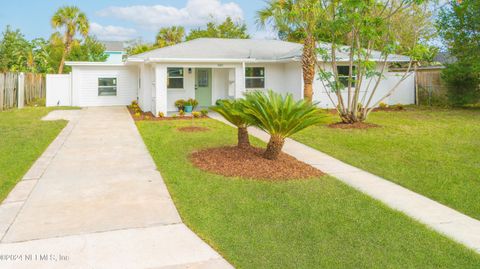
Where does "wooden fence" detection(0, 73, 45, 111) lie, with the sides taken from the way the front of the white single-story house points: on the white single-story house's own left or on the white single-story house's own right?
on the white single-story house's own right

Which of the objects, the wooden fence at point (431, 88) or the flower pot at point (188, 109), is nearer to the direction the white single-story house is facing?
the flower pot

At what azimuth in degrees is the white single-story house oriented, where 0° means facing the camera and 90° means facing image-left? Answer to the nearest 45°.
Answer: approximately 0°

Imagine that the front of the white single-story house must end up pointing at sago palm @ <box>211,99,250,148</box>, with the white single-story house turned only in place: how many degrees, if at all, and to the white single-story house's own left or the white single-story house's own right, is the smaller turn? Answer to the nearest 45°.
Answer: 0° — it already faces it

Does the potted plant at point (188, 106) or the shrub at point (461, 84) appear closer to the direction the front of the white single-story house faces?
the potted plant

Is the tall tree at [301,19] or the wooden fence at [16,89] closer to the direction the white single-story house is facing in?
the tall tree

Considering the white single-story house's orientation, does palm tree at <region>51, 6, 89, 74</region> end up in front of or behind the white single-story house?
behind

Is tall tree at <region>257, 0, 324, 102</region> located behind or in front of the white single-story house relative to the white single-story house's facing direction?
in front

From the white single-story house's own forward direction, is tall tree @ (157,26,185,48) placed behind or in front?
behind

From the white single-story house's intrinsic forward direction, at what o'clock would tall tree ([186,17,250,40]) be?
The tall tree is roughly at 6 o'clock from the white single-story house.

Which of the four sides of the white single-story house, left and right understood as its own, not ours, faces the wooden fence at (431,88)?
left

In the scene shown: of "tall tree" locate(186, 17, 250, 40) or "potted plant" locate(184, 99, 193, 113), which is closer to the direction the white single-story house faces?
the potted plant
